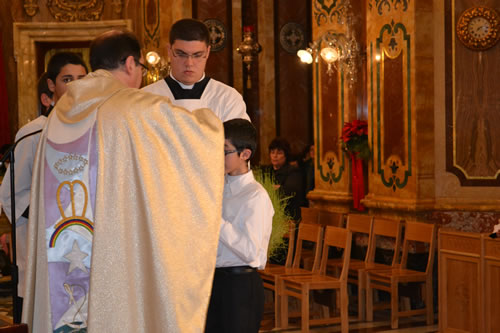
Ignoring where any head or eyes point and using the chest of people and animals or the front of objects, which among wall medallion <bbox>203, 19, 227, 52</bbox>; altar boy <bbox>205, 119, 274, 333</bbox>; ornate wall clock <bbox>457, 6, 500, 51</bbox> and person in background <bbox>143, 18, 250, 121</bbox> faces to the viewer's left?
the altar boy

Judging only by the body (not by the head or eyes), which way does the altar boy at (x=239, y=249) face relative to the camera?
to the viewer's left

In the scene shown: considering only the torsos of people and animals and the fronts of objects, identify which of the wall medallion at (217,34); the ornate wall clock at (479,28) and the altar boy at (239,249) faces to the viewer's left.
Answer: the altar boy

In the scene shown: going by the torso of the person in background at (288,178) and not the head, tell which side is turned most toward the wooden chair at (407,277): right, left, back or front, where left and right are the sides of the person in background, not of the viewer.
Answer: left

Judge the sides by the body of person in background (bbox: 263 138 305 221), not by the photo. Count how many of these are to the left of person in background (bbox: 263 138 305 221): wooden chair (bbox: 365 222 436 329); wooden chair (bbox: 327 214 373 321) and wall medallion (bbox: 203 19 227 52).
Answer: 2

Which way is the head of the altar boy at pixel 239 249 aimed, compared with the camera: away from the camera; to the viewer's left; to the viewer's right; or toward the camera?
to the viewer's left

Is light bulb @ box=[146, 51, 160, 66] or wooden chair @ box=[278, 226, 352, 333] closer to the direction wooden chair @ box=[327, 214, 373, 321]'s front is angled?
the wooden chair

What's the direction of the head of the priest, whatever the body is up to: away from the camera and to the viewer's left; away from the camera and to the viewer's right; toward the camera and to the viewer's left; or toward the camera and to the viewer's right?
away from the camera and to the viewer's right
